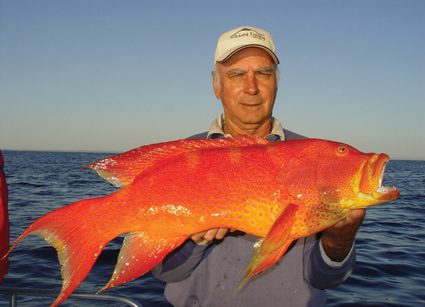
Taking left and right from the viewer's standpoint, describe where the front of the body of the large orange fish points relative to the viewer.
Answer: facing to the right of the viewer

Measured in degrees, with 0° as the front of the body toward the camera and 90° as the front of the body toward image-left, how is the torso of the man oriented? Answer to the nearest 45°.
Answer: approximately 0°
